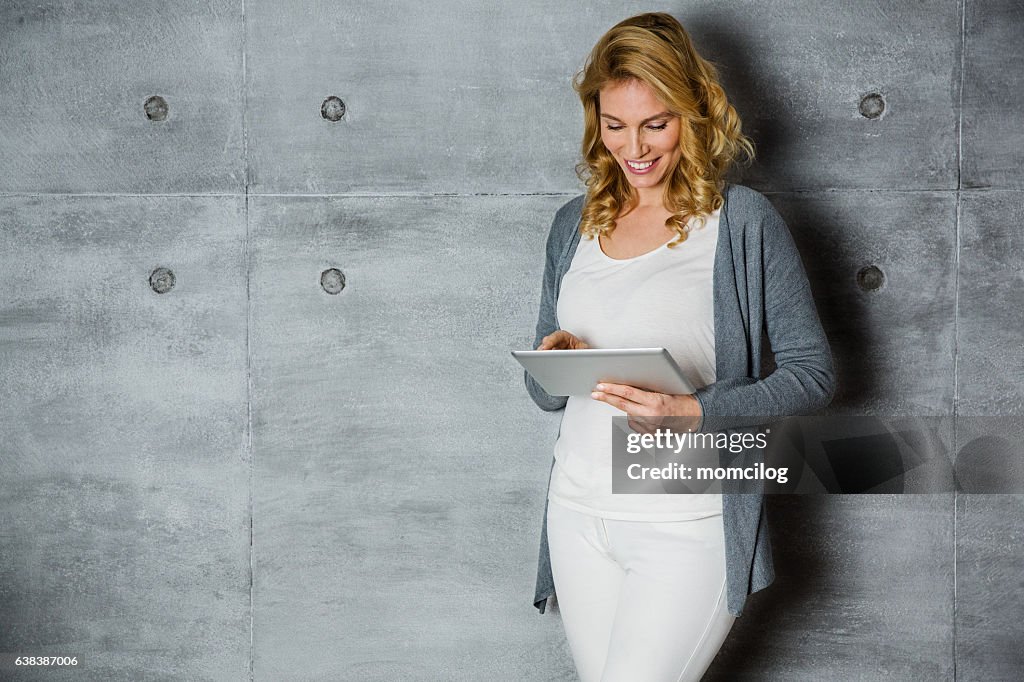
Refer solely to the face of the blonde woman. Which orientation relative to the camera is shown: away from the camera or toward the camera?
toward the camera

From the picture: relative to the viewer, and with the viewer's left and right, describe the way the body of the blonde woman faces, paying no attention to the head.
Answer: facing the viewer and to the left of the viewer
